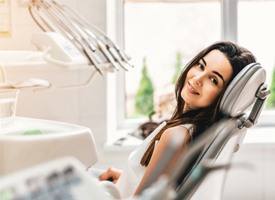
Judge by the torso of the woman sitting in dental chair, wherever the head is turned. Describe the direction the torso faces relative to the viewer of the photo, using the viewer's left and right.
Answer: facing to the left of the viewer

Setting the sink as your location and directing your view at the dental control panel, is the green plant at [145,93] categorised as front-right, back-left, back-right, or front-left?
back-left
